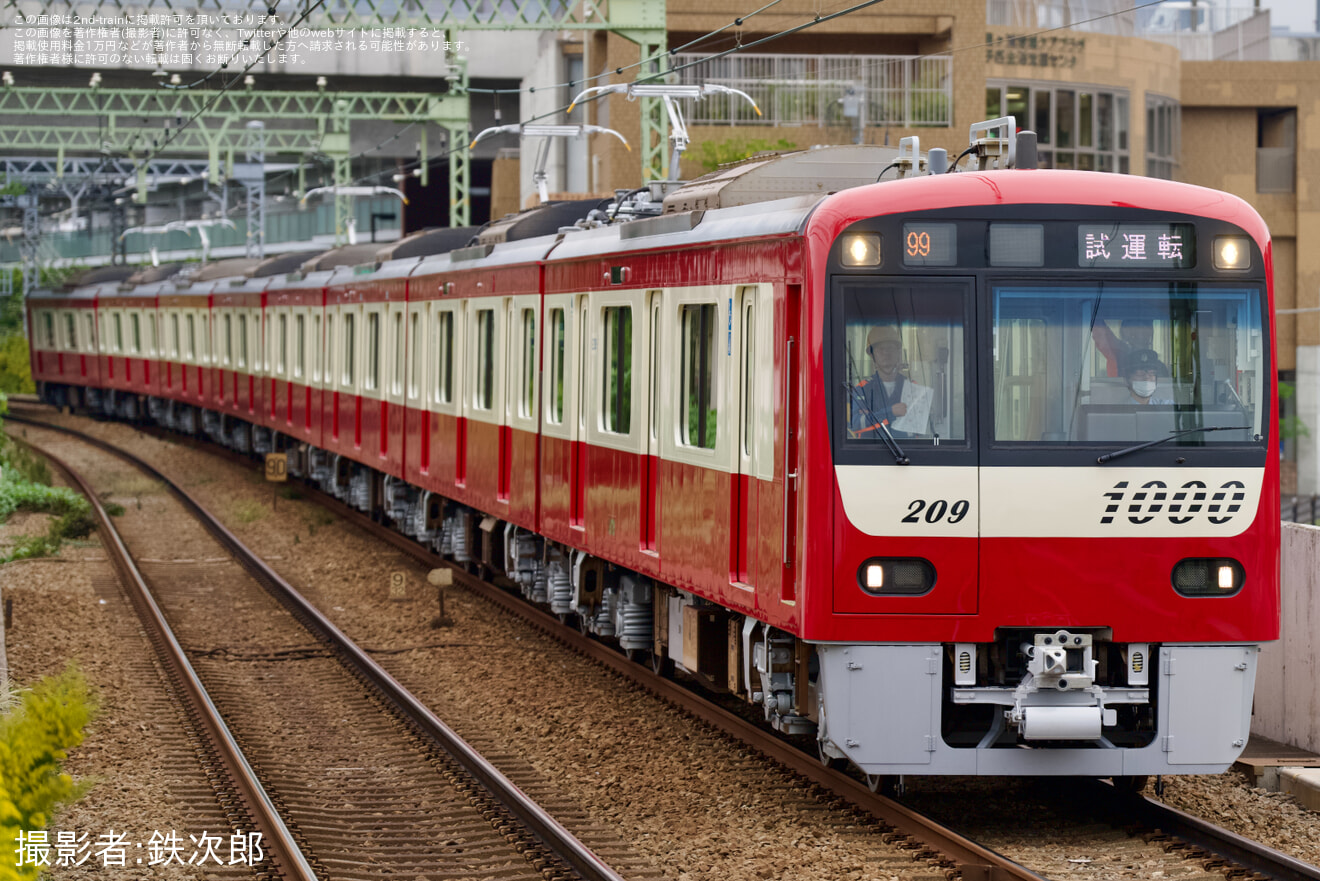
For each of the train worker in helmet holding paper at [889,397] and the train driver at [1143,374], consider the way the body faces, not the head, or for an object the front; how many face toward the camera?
2

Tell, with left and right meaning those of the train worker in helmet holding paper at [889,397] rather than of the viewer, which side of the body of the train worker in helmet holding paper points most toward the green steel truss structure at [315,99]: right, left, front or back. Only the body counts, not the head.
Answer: back

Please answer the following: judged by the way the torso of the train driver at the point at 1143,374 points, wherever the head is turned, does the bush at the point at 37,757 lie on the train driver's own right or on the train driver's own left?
on the train driver's own right

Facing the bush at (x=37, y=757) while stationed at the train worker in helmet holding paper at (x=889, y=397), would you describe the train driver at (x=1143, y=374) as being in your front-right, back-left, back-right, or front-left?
back-left

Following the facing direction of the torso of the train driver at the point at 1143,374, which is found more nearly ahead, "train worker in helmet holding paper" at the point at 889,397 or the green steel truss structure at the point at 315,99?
the train worker in helmet holding paper

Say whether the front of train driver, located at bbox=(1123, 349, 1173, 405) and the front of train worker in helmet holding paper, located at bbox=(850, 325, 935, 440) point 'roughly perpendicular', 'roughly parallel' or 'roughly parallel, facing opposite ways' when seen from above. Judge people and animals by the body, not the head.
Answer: roughly parallel

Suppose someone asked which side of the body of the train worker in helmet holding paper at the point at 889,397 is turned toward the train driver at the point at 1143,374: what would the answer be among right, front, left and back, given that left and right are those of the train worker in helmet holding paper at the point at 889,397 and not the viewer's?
left

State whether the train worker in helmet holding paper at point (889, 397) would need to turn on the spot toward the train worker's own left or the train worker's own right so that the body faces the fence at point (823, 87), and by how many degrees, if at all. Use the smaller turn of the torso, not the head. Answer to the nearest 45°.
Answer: approximately 180°

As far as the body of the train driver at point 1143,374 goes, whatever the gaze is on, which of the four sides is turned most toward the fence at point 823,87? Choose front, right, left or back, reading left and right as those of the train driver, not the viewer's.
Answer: back

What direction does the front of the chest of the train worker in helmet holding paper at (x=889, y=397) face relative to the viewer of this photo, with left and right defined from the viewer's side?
facing the viewer

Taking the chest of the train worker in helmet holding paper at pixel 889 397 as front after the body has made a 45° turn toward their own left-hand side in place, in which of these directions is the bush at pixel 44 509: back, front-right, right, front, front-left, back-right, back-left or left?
back

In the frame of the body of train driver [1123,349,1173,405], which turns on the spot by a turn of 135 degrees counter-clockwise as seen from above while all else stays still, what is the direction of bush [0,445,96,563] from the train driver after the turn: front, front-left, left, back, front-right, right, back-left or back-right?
left

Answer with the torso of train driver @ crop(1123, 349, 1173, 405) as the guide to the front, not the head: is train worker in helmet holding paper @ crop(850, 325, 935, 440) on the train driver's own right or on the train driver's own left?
on the train driver's own right

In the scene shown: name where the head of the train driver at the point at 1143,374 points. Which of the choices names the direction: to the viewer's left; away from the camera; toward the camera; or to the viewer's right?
toward the camera
